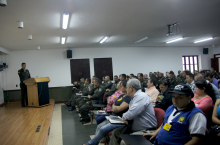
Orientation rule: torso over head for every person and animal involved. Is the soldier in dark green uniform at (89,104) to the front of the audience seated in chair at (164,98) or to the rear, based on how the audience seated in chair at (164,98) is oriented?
to the front

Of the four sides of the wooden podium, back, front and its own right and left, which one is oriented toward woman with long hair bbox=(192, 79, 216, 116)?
front

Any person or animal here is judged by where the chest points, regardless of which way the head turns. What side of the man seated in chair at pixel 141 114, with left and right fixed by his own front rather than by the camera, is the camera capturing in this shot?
left

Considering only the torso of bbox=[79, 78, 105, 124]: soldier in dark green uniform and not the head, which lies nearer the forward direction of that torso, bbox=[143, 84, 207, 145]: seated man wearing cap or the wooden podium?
the wooden podium

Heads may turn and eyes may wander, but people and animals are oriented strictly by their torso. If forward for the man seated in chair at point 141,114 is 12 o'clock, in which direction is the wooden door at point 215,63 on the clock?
The wooden door is roughly at 4 o'clock from the man seated in chair.

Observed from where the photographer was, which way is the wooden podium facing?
facing the viewer and to the right of the viewer

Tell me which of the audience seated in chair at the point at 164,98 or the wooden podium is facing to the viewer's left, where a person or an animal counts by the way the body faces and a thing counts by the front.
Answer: the audience seated in chair

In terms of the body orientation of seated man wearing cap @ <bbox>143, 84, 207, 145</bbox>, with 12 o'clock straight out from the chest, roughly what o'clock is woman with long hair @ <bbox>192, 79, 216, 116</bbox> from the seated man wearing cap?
The woman with long hair is roughly at 5 o'clock from the seated man wearing cap.

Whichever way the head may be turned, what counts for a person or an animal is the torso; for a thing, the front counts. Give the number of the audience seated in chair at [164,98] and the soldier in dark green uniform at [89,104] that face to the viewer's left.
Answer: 2

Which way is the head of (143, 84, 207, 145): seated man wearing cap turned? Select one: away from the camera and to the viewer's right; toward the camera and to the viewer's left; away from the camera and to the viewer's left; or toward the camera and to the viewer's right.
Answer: toward the camera and to the viewer's left

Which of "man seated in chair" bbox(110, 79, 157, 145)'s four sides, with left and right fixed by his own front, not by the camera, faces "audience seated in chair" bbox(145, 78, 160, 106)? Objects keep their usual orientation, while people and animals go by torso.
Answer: right

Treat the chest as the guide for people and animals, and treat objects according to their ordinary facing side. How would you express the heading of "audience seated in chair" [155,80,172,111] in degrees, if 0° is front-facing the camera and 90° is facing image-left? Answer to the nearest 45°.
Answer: approximately 90°

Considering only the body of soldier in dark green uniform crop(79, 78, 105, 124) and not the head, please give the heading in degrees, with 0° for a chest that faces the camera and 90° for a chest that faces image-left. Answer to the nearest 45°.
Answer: approximately 90°
